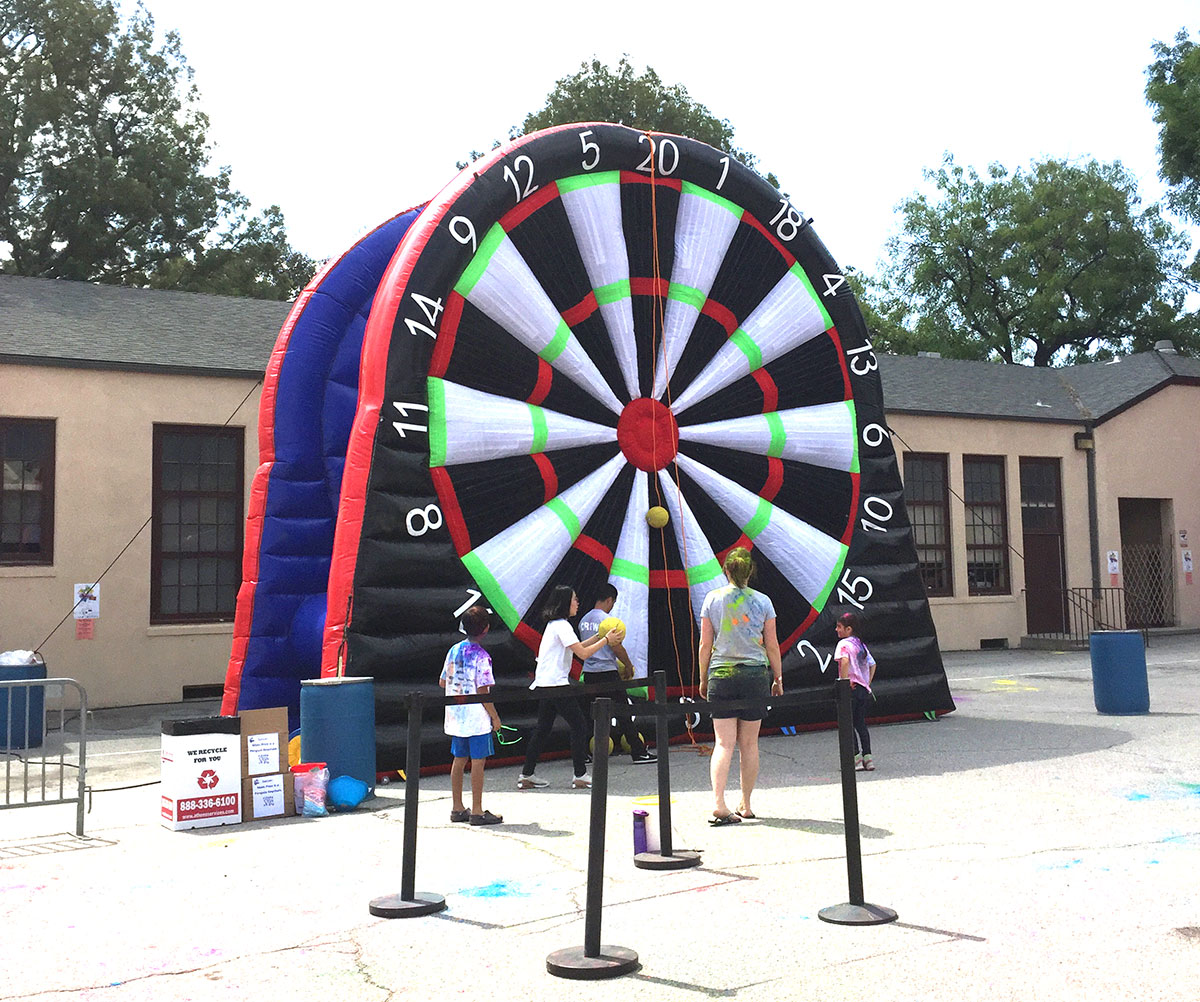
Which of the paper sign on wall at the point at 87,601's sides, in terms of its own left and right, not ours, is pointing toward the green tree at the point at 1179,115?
left

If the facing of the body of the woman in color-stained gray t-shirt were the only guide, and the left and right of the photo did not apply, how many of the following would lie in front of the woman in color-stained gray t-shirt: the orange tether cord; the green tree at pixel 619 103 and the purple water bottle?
2

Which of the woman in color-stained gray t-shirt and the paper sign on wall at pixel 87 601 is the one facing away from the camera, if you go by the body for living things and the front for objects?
the woman in color-stained gray t-shirt

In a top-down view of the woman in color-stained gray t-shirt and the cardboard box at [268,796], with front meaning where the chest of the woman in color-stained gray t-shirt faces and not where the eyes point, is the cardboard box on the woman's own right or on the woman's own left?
on the woman's own left

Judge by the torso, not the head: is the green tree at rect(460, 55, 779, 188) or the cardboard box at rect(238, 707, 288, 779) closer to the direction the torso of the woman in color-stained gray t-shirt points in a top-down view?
the green tree

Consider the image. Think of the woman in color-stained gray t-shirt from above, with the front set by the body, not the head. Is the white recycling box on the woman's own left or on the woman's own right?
on the woman's own left

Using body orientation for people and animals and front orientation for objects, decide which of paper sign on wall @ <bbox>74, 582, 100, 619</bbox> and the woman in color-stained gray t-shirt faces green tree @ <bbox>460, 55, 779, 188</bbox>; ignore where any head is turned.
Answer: the woman in color-stained gray t-shirt

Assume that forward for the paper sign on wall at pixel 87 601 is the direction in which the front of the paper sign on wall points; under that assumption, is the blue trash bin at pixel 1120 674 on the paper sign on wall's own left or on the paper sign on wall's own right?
on the paper sign on wall's own left

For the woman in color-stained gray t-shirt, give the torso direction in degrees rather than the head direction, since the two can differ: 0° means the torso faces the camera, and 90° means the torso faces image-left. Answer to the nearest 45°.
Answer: approximately 180°

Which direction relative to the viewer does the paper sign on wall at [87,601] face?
toward the camera

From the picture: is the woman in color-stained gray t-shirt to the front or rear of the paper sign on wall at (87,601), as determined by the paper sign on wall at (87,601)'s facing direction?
to the front

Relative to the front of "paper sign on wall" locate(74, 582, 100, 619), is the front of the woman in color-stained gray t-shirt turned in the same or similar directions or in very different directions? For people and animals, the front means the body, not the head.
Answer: very different directions

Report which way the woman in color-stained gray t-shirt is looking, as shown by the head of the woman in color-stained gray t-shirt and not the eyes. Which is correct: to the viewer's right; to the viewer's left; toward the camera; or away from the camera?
away from the camera

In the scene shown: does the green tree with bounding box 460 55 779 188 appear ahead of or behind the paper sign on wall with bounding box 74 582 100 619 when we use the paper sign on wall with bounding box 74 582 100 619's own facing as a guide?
behind

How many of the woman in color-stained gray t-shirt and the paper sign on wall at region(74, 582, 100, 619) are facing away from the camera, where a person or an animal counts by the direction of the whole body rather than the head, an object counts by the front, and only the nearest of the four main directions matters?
1

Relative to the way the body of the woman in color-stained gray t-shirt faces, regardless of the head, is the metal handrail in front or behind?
in front

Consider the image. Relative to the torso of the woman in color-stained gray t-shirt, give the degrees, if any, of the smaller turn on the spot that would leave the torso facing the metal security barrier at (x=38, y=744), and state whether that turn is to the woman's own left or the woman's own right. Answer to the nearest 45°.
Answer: approximately 45° to the woman's own left

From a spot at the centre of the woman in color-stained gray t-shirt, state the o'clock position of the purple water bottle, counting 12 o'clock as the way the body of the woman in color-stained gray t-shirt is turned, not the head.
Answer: The purple water bottle is roughly at 7 o'clock from the woman in color-stained gray t-shirt.
